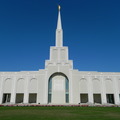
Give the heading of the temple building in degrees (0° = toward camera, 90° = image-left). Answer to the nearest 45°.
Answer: approximately 0°
